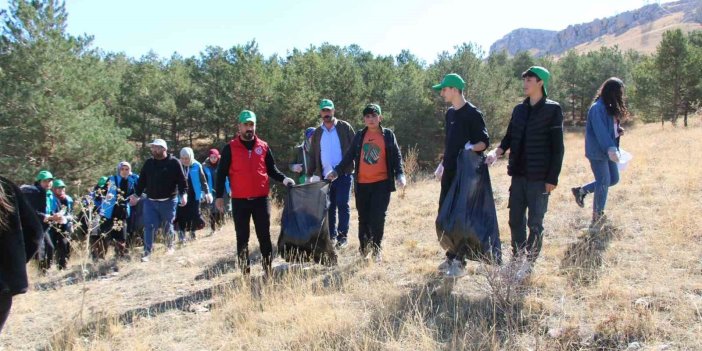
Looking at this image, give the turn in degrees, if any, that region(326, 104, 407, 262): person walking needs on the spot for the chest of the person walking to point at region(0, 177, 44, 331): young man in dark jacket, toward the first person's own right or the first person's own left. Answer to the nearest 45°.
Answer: approximately 45° to the first person's own right

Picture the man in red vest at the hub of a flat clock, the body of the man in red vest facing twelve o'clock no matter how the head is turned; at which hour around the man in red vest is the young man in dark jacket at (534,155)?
The young man in dark jacket is roughly at 10 o'clock from the man in red vest.

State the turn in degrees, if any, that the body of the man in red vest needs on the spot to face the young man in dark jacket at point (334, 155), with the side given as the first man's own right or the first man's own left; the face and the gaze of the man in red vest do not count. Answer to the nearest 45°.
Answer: approximately 135° to the first man's own left

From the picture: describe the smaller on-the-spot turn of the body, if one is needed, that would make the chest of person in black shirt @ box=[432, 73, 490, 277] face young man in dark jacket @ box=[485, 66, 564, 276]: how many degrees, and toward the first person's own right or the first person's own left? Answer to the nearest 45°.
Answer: approximately 90° to the first person's own left

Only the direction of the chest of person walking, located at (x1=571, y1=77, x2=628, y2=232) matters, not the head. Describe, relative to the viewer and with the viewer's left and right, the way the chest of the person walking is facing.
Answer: facing to the right of the viewer

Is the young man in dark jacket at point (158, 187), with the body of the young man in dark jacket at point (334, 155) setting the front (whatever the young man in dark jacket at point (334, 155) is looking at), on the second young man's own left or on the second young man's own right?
on the second young man's own right

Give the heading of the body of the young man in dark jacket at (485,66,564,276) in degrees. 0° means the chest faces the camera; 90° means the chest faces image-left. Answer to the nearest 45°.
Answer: approximately 45°

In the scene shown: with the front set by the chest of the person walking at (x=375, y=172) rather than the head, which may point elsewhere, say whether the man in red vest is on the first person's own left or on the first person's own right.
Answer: on the first person's own right

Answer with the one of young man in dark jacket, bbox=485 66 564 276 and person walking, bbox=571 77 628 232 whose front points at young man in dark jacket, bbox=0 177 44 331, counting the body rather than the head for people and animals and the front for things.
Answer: young man in dark jacket, bbox=485 66 564 276
